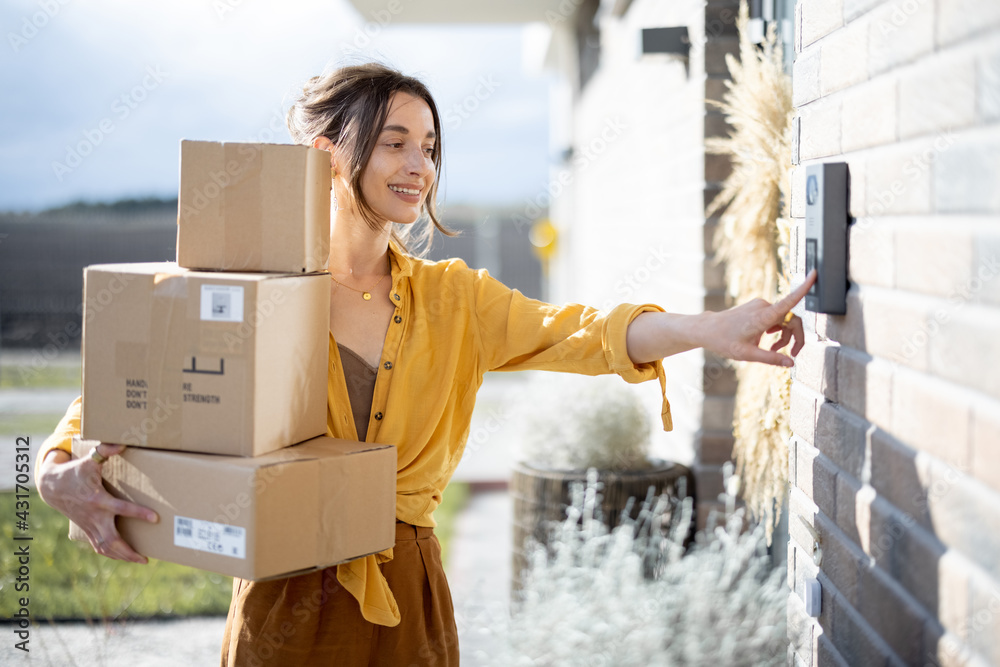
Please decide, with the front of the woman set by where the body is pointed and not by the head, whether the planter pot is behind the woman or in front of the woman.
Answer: behind

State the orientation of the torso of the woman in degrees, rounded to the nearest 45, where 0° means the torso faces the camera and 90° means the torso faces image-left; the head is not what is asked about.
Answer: approximately 0°
